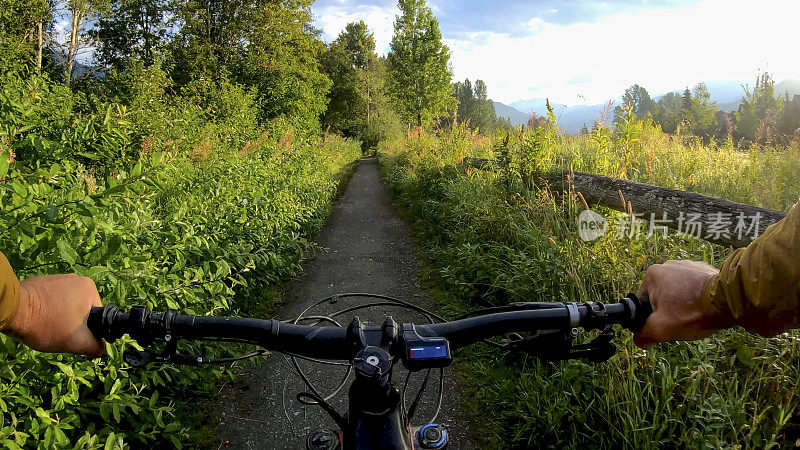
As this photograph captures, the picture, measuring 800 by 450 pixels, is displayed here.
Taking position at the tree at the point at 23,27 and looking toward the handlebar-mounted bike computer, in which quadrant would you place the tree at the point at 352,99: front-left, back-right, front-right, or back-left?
back-left

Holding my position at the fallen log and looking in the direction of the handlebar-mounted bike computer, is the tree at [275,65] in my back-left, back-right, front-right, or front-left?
back-right

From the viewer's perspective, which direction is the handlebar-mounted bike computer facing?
toward the camera

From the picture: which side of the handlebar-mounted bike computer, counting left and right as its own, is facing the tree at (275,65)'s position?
back

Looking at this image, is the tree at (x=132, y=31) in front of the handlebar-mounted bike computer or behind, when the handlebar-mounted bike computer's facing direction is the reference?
behind

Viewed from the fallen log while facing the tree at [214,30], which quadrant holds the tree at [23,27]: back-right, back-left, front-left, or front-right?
front-left

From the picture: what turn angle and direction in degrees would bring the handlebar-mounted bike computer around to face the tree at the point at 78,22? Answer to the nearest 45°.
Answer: approximately 135° to its right

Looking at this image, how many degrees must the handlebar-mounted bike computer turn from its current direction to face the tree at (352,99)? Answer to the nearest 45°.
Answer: approximately 180°
